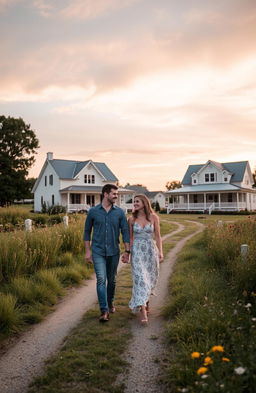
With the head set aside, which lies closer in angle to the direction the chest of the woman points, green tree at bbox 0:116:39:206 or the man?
the man

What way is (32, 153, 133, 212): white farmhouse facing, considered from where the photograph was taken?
facing the viewer and to the right of the viewer

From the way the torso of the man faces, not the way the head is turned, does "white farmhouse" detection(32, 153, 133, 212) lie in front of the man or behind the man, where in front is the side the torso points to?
behind

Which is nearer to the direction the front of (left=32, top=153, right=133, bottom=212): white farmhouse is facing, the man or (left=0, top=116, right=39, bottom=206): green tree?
the man

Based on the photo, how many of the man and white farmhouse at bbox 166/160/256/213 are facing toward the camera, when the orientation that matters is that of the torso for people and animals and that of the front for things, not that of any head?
2

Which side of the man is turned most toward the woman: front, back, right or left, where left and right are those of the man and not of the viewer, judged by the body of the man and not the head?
left

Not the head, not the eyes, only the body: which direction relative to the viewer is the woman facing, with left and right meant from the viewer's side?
facing the viewer

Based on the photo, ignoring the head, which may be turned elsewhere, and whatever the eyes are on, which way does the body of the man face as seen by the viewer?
toward the camera

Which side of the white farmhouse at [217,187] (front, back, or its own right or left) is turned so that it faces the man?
front

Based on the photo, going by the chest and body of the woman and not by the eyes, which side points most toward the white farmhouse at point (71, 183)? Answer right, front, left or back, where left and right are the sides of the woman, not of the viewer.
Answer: back

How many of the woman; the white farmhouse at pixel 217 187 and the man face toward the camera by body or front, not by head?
3

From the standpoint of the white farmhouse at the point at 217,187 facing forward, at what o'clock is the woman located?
The woman is roughly at 12 o'clock from the white farmhouse.

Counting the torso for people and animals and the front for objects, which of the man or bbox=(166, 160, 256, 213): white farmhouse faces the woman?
the white farmhouse

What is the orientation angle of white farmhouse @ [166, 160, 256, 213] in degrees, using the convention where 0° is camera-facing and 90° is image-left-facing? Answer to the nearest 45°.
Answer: approximately 0°

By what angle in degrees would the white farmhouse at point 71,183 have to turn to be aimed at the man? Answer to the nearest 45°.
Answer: approximately 45° to its right

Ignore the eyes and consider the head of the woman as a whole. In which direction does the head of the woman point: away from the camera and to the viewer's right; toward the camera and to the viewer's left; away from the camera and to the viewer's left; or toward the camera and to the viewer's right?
toward the camera and to the viewer's left
